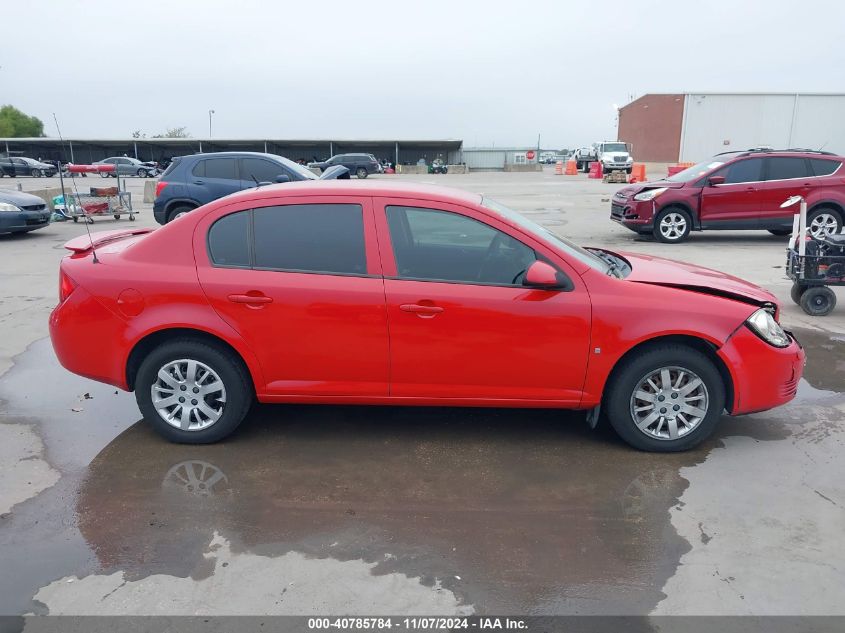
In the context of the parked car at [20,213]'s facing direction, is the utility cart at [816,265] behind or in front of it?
in front

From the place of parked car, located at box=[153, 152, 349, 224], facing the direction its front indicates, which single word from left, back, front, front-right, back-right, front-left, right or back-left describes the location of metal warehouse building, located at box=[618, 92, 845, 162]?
front-left

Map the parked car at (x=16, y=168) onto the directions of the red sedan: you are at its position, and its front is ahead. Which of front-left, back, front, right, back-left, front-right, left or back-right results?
back-left

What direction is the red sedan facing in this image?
to the viewer's right

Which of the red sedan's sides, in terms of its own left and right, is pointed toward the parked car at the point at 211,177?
left

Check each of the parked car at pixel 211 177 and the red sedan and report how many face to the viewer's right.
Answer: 2

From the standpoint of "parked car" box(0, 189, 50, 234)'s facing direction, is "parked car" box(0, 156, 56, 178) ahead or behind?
behind

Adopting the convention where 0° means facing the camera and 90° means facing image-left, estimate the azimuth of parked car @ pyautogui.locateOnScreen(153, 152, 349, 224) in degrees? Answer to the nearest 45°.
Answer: approximately 270°

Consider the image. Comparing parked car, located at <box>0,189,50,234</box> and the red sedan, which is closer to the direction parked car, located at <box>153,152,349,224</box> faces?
the red sedan

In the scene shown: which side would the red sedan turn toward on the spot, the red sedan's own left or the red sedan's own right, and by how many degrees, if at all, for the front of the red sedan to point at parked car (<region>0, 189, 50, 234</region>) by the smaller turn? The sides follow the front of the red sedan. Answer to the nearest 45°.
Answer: approximately 135° to the red sedan's own left

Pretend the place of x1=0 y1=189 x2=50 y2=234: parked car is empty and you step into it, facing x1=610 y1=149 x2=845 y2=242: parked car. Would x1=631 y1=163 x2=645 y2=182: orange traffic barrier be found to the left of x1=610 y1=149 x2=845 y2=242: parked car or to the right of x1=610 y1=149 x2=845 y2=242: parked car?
left

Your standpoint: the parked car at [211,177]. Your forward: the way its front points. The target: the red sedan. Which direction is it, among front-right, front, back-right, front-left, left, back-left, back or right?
right

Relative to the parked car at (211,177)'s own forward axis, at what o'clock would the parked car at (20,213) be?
the parked car at (20,213) is roughly at 5 o'clock from the parked car at (211,177).
